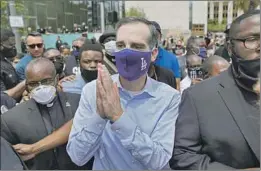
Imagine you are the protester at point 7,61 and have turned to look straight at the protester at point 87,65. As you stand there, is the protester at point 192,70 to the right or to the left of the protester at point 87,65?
left

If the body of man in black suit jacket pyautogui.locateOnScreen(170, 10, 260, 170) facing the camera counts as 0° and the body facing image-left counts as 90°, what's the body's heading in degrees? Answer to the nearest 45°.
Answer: approximately 315°

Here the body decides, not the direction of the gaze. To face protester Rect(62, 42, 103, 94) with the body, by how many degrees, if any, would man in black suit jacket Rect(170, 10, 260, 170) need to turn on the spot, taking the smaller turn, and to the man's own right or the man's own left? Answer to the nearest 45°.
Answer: approximately 180°

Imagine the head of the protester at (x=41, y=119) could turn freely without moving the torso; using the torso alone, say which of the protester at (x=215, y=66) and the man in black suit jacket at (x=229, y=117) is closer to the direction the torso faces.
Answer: the man in black suit jacket

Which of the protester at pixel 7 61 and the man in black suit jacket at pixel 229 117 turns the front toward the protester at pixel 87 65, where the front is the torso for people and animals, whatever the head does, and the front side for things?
the protester at pixel 7 61

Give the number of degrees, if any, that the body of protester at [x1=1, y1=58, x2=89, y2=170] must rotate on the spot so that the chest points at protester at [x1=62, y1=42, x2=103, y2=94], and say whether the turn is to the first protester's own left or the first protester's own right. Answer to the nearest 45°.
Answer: approximately 135° to the first protester's own left

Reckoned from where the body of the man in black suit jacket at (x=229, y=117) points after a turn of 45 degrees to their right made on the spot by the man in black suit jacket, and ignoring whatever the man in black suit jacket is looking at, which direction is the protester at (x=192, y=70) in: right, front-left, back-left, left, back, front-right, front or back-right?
back

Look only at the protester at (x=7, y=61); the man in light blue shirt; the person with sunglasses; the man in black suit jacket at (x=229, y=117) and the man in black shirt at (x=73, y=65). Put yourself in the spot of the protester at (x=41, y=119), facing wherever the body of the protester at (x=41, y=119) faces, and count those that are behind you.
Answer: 3
